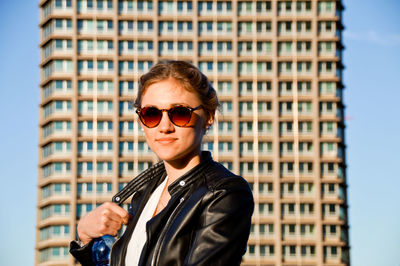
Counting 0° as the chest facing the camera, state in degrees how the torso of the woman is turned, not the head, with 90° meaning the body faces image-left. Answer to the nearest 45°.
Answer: approximately 45°
